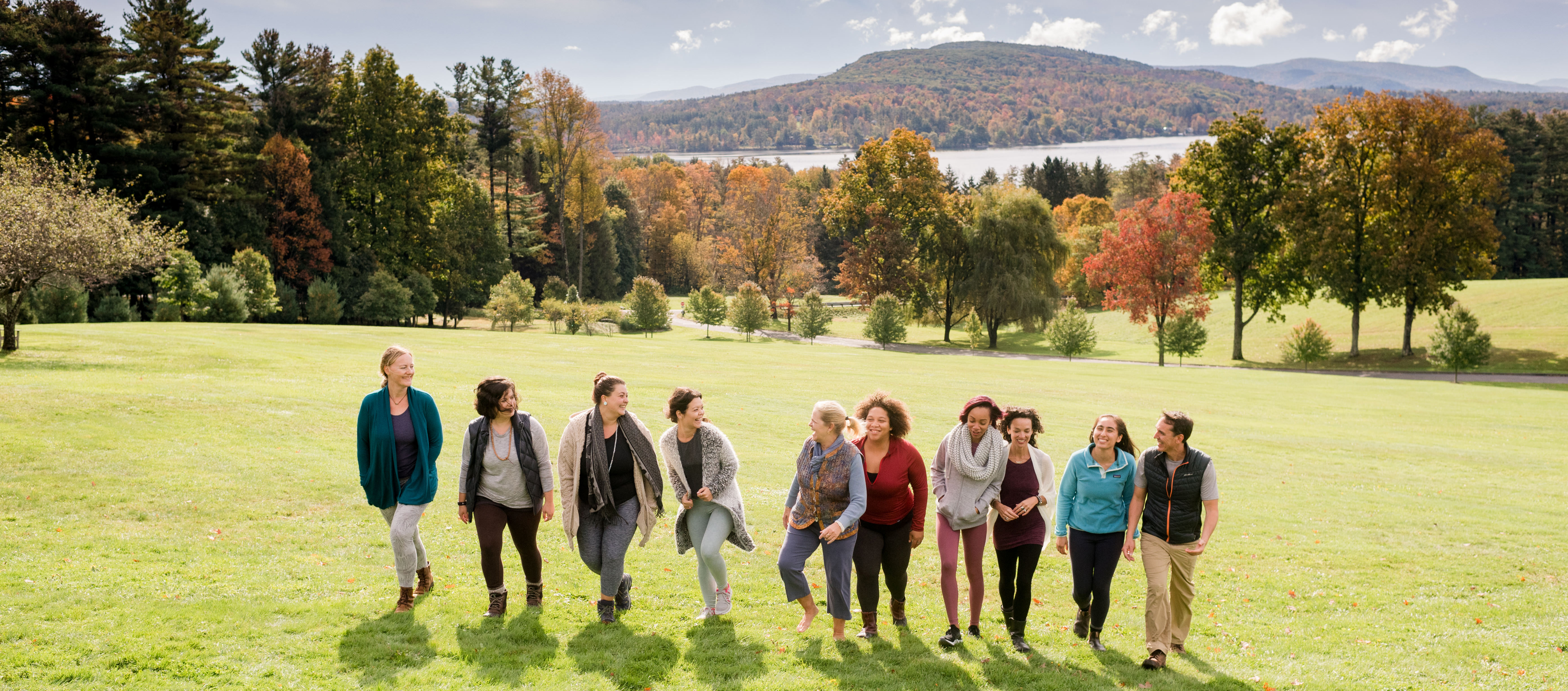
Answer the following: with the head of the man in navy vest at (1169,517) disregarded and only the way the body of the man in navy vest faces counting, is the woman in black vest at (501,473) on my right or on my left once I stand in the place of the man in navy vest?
on my right

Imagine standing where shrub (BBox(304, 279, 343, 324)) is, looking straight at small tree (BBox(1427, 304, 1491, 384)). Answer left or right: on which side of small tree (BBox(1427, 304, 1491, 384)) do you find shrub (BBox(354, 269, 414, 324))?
left

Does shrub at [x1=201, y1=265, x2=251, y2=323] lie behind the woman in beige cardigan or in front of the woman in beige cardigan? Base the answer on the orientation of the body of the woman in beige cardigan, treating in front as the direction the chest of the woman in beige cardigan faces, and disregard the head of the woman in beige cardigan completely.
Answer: behind

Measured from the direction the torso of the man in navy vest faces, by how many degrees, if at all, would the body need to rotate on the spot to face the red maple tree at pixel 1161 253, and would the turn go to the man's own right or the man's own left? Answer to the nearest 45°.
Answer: approximately 180°

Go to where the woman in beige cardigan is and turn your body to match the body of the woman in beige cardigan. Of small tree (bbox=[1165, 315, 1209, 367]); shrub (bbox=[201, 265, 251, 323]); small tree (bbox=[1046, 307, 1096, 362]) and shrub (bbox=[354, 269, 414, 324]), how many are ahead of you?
0

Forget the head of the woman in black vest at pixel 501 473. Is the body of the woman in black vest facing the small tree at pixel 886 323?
no

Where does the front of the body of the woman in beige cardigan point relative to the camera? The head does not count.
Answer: toward the camera

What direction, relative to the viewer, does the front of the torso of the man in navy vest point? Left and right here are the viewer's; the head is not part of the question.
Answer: facing the viewer

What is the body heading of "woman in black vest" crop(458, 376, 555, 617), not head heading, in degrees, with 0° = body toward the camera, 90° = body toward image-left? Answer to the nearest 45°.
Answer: approximately 0°

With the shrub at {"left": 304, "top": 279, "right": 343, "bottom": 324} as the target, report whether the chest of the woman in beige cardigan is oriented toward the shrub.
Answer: no

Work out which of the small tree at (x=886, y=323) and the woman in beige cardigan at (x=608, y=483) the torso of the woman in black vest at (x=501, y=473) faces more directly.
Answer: the woman in beige cardigan

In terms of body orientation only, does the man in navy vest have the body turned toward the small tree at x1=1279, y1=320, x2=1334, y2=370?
no

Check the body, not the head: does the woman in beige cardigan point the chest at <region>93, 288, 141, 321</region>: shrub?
no

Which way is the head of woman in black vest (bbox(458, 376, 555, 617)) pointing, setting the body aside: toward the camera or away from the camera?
toward the camera

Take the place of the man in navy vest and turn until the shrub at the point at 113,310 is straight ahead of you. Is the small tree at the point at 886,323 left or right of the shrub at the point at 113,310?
right

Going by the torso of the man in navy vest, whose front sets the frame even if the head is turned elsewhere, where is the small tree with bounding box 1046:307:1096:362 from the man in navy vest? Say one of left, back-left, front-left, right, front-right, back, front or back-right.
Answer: back
